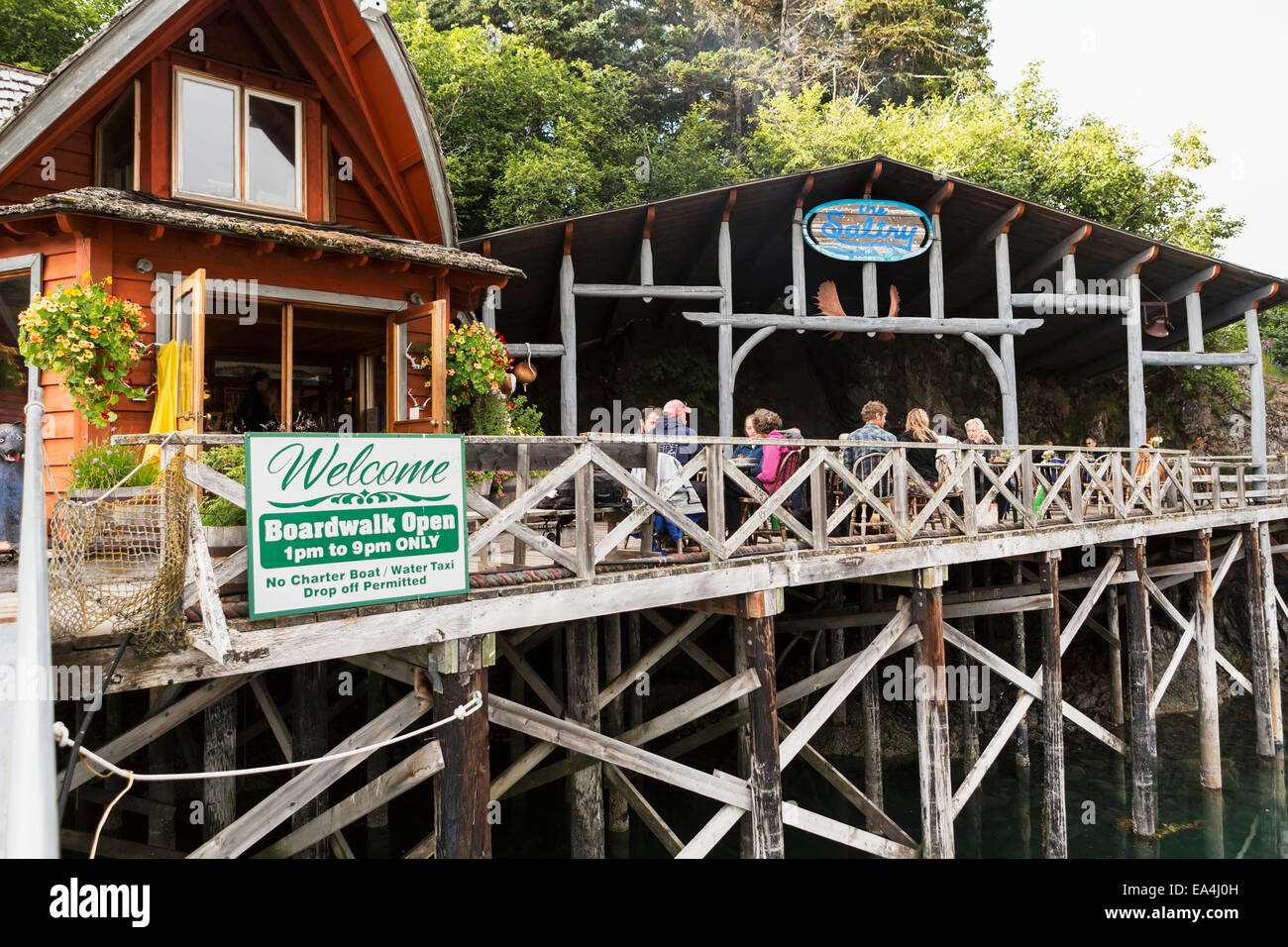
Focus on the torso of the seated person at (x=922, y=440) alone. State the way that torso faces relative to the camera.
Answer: away from the camera

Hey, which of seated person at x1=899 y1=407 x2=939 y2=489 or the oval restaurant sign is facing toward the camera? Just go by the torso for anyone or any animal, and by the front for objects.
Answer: the oval restaurant sign

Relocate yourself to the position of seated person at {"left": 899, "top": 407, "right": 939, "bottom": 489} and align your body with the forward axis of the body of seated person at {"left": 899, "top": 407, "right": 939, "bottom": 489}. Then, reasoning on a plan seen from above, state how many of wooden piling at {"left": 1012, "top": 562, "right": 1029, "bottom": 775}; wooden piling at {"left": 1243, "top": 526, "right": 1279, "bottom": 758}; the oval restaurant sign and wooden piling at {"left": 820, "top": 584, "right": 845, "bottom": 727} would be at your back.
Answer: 0

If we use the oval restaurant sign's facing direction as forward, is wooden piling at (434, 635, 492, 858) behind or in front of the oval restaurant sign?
in front

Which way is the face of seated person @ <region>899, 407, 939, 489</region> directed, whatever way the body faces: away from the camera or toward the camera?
away from the camera

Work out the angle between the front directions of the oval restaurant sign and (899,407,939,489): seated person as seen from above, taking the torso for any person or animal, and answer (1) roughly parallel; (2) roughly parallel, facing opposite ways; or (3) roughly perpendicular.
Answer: roughly parallel, facing opposite ways

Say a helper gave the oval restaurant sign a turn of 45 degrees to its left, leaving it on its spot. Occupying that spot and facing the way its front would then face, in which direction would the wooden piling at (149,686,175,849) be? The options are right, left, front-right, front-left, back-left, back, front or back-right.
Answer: right

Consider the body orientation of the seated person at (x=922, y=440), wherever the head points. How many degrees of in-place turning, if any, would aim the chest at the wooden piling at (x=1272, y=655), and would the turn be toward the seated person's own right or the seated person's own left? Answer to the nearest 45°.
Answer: approximately 45° to the seated person's own right

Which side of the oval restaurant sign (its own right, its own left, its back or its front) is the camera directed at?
front

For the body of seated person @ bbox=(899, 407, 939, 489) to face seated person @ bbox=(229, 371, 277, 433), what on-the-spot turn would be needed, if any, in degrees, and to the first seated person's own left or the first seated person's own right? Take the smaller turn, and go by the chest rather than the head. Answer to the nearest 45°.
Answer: approximately 90° to the first seated person's own left

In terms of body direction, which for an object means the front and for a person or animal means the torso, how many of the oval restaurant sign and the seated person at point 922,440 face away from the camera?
1

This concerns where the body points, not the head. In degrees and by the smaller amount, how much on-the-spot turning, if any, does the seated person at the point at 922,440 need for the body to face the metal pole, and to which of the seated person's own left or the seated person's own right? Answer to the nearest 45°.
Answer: approximately 180°

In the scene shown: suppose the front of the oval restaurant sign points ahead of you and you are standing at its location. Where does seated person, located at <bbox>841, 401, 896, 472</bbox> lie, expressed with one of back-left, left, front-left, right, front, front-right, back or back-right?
front
